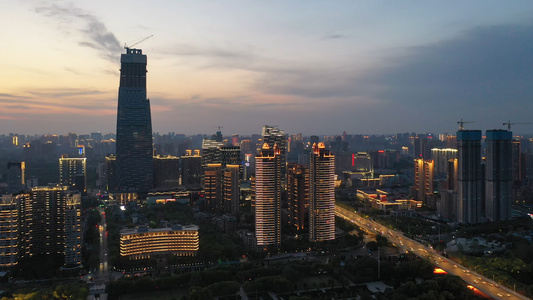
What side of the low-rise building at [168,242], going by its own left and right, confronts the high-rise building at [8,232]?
right

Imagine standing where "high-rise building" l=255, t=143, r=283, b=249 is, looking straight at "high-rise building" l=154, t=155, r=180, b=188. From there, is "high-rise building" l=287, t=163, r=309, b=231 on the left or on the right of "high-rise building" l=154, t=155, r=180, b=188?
right

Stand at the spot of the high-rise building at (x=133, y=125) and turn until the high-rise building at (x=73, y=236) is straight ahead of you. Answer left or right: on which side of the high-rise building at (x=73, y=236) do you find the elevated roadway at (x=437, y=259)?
left

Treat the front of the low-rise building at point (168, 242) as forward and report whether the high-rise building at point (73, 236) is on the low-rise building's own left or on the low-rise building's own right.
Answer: on the low-rise building's own right

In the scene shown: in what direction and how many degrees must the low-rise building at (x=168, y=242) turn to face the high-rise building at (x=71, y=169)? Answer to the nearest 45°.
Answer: approximately 180°

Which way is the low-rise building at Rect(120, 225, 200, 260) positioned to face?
toward the camera

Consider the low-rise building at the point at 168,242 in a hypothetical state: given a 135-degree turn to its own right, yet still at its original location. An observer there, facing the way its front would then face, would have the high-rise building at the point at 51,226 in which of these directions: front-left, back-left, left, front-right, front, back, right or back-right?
front-left

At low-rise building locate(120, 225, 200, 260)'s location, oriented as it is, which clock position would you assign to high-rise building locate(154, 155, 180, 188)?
The high-rise building is roughly at 6 o'clock from the low-rise building.

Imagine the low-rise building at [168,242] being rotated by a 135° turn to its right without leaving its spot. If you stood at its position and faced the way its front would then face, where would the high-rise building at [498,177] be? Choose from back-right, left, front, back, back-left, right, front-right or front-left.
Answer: back-right

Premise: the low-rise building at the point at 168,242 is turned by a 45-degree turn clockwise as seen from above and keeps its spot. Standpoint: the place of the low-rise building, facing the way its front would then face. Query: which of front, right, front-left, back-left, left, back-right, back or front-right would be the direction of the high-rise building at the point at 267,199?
back-left

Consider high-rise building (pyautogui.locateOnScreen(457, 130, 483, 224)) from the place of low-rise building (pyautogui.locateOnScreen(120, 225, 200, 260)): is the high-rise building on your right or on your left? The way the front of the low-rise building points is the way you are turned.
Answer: on your left

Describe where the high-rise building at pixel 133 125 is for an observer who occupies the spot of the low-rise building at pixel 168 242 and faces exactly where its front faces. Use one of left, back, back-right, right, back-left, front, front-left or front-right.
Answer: back

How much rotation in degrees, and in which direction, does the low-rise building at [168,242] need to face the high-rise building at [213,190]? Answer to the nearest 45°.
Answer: approximately 180°

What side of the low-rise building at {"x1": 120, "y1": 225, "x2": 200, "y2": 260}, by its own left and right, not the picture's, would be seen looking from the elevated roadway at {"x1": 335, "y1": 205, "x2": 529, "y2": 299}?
left
